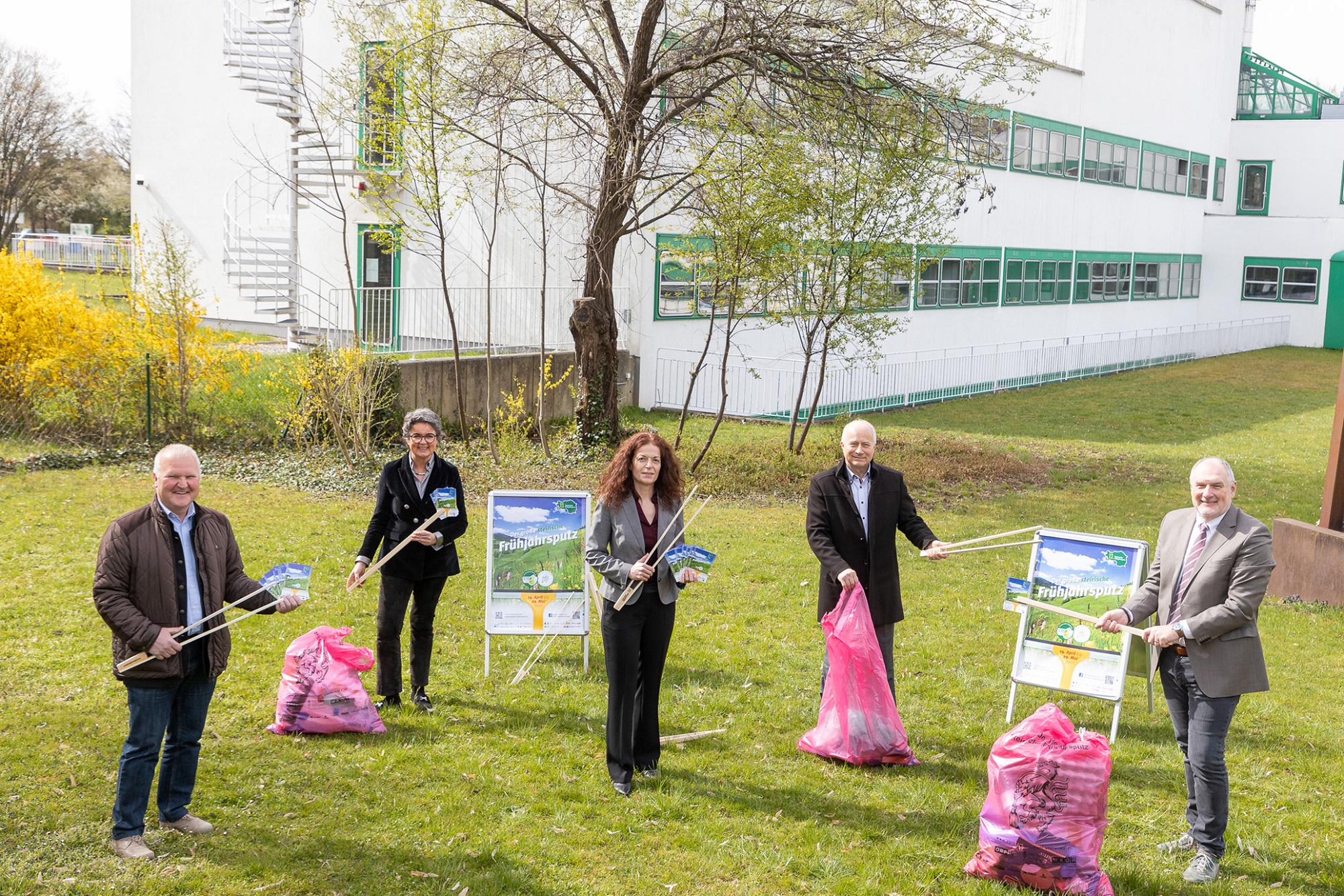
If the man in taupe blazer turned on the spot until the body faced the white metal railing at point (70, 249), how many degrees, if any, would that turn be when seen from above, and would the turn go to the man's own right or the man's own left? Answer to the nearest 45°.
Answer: approximately 90° to the man's own right

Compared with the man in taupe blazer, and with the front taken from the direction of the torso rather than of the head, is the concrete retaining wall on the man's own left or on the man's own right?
on the man's own right

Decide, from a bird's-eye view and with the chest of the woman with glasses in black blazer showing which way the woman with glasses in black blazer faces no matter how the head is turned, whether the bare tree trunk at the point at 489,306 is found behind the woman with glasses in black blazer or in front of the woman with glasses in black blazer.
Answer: behind

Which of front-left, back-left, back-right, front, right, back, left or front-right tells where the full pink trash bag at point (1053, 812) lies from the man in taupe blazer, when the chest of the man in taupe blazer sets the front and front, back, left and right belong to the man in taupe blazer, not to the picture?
front

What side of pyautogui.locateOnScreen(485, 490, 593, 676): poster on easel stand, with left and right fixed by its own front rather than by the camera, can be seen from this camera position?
front

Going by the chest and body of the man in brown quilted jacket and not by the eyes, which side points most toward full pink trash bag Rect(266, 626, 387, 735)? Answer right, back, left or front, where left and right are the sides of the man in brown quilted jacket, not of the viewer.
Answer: left

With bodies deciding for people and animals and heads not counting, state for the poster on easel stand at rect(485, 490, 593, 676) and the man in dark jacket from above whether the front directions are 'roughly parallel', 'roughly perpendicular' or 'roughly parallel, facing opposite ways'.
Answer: roughly parallel

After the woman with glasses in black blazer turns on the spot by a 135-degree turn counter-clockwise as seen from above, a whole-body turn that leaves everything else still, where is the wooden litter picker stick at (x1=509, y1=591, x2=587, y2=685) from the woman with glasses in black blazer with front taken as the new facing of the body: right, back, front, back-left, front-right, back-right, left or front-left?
front

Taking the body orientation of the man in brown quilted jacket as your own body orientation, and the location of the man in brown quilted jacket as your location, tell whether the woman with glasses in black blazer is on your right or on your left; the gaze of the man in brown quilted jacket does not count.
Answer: on your left

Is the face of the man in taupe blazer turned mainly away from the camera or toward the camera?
toward the camera

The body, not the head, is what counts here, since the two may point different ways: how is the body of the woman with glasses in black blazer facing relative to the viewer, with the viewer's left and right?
facing the viewer

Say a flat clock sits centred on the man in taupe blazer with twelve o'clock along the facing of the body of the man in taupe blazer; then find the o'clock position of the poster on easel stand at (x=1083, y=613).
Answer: The poster on easel stand is roughly at 4 o'clock from the man in taupe blazer.
